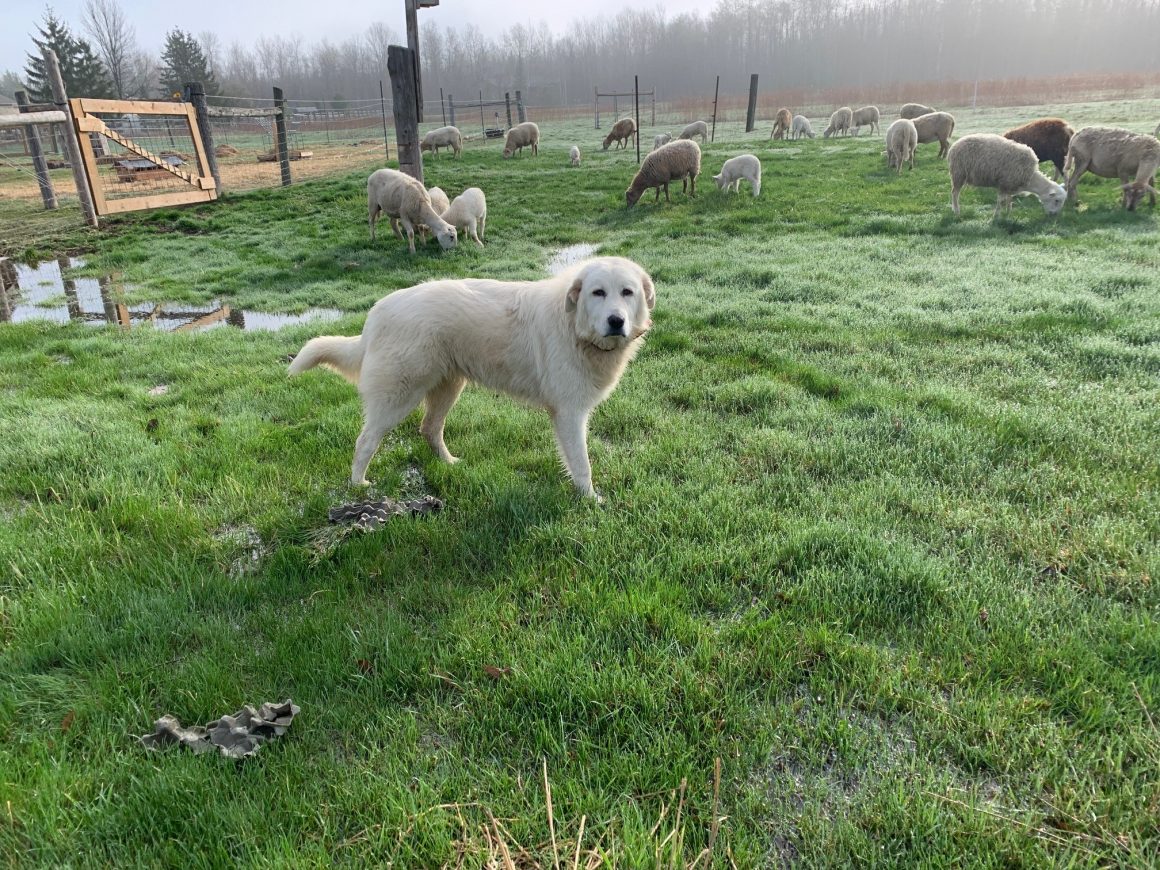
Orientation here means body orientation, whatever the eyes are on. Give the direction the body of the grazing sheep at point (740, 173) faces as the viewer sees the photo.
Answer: to the viewer's left

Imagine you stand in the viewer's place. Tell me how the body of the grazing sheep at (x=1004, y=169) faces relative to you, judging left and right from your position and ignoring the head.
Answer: facing to the right of the viewer

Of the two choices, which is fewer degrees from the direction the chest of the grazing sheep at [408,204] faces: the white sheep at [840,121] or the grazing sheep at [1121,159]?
the grazing sheep

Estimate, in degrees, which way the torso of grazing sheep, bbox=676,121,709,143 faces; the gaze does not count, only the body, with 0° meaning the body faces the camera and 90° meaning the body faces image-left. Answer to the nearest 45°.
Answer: approximately 90°

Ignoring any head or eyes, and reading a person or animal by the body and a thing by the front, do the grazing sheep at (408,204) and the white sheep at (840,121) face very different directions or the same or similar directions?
very different directions

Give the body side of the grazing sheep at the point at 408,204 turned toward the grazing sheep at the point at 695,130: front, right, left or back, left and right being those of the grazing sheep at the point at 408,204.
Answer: left
